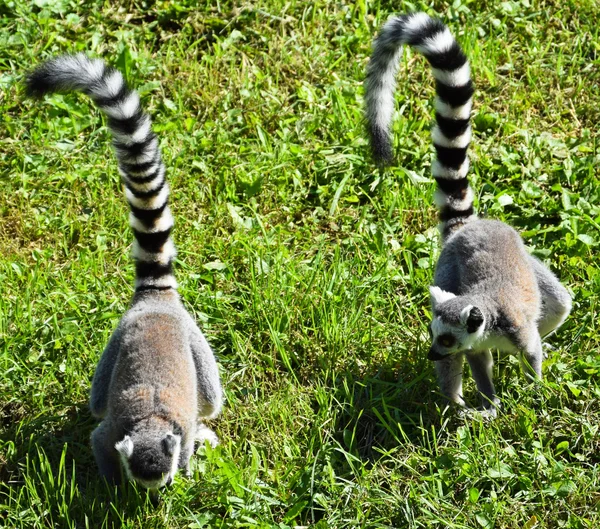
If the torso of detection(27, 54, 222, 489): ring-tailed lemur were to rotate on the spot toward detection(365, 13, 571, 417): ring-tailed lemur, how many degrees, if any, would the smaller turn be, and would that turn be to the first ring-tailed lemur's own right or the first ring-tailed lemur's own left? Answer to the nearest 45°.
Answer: approximately 90° to the first ring-tailed lemur's own left

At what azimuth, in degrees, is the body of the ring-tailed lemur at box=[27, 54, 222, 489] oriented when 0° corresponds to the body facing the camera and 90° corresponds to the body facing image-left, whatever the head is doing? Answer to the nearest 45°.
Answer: approximately 0°
